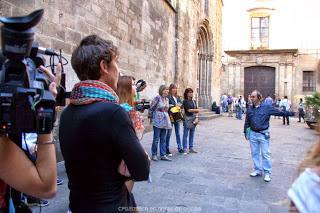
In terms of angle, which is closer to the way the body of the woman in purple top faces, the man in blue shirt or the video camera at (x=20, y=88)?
the man in blue shirt

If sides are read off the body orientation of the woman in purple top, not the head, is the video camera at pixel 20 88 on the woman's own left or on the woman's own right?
on the woman's own right

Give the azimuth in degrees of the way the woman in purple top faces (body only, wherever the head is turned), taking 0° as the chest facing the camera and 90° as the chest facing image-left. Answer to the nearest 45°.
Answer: approximately 315°

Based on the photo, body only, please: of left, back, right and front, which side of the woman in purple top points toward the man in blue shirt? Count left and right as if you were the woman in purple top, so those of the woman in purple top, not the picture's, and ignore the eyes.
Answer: front
